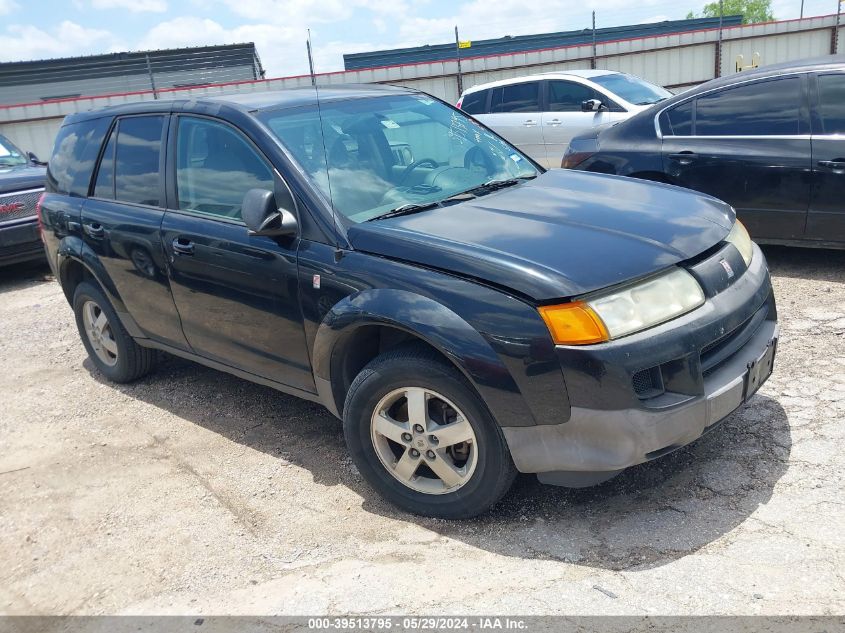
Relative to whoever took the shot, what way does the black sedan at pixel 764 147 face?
facing to the right of the viewer

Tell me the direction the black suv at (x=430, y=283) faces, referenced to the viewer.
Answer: facing the viewer and to the right of the viewer

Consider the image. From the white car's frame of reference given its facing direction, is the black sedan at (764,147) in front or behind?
in front

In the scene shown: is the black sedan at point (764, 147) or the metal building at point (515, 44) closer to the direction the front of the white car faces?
the black sedan

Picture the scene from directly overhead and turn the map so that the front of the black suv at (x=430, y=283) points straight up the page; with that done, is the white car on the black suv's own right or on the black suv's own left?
on the black suv's own left

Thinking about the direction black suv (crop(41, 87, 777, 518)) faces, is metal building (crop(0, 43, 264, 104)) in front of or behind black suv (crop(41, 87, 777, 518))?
behind

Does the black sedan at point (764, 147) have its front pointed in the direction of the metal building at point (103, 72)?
no

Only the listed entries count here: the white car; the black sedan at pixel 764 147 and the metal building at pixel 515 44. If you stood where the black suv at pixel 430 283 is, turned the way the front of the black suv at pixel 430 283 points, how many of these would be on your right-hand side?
0

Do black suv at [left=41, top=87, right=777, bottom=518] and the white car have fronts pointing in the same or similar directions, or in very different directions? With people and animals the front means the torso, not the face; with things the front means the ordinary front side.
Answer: same or similar directions

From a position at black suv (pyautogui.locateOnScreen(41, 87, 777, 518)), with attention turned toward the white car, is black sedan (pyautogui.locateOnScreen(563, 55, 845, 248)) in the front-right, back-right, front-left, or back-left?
front-right

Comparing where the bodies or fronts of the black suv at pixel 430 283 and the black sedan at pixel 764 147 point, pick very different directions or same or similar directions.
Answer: same or similar directions

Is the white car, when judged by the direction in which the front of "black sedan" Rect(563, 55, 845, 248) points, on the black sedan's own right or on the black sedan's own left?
on the black sedan's own left

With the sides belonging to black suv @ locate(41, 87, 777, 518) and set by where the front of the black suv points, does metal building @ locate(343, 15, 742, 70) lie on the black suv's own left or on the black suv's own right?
on the black suv's own left

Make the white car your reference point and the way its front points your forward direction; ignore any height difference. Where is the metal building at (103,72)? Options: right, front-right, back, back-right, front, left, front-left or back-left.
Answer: back

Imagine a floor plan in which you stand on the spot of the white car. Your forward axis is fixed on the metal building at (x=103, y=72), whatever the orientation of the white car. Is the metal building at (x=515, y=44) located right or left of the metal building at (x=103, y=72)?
right
